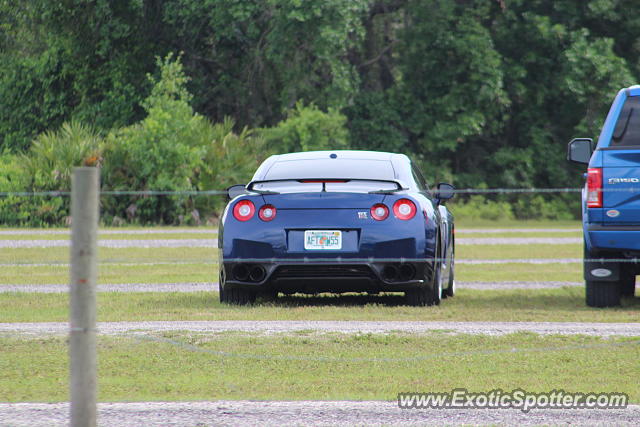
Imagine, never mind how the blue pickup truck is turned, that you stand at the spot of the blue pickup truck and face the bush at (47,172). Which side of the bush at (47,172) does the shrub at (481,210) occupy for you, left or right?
right

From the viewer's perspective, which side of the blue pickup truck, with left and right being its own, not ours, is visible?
back

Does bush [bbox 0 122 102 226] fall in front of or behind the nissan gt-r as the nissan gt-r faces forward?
in front

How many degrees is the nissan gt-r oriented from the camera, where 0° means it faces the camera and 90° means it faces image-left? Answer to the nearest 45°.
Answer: approximately 180°

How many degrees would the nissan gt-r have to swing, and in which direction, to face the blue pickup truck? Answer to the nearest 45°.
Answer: approximately 90° to its right

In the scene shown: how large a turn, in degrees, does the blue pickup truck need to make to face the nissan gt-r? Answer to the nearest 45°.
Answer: approximately 90° to its left

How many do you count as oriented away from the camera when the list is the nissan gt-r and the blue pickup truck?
2

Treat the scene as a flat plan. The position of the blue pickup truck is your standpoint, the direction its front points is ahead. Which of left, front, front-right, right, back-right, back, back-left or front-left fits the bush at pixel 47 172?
front-left

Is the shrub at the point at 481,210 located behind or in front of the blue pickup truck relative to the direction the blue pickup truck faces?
in front
